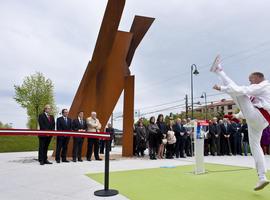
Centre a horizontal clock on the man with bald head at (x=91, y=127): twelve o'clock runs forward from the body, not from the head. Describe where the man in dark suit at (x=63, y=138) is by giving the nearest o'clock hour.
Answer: The man in dark suit is roughly at 4 o'clock from the man with bald head.

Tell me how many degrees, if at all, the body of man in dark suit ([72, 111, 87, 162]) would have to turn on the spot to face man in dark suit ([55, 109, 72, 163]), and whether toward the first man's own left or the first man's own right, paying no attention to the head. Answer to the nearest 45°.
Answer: approximately 135° to the first man's own right

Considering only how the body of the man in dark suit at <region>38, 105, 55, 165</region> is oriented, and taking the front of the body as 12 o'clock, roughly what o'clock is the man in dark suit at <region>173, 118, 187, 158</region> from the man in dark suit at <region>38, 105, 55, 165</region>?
the man in dark suit at <region>173, 118, 187, 158</region> is roughly at 10 o'clock from the man in dark suit at <region>38, 105, 55, 165</region>.

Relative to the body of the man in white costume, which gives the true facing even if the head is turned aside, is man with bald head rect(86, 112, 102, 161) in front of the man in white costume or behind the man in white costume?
in front

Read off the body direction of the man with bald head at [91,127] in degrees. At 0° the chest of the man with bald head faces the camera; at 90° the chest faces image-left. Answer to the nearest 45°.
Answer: approximately 315°

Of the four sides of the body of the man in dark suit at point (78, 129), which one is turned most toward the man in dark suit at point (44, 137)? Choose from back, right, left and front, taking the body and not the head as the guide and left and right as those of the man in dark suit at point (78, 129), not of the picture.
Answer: right

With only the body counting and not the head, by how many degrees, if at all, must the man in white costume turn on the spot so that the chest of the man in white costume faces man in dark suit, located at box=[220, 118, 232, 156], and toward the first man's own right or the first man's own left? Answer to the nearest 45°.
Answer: approximately 90° to the first man's own right

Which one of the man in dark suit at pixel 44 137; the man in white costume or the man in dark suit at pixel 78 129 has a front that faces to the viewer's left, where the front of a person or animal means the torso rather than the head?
the man in white costume

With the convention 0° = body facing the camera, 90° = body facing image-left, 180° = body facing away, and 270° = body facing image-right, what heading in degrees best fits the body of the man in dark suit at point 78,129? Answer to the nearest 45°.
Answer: approximately 315°

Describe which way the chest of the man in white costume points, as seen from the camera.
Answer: to the viewer's left

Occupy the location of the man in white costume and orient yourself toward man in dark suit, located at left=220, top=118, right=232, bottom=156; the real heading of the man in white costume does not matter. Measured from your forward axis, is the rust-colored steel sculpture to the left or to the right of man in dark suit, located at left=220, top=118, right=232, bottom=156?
left
